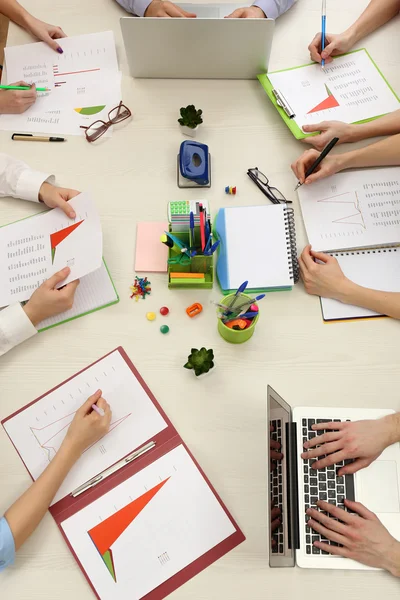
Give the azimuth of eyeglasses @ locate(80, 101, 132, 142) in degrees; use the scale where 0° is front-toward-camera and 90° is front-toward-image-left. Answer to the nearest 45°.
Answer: approximately 315°

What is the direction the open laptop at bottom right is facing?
to the viewer's right

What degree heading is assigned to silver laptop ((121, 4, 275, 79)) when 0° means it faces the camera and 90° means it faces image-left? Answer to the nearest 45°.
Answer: approximately 180°

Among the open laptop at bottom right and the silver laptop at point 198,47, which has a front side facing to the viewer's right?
the open laptop at bottom right
